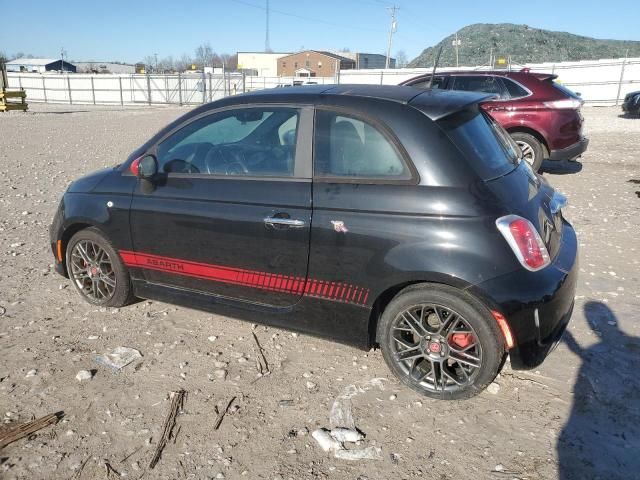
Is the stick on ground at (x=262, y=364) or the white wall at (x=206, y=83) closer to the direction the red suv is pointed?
the white wall

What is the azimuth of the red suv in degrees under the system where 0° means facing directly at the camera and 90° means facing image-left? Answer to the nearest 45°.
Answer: approximately 135°

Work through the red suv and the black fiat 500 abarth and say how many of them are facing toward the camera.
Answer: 0

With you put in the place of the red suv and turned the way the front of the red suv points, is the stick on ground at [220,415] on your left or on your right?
on your left

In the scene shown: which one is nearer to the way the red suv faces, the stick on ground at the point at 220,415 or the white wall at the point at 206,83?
the white wall

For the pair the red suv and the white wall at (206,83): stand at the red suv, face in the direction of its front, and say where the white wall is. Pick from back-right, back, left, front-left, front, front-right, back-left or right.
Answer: front

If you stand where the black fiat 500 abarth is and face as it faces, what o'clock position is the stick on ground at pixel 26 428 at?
The stick on ground is roughly at 10 o'clock from the black fiat 500 abarth.

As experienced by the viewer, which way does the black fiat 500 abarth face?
facing away from the viewer and to the left of the viewer

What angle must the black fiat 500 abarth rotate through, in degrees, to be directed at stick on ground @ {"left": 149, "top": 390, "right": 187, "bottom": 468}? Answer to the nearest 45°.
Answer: approximately 90° to its left

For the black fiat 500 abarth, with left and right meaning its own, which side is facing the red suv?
right

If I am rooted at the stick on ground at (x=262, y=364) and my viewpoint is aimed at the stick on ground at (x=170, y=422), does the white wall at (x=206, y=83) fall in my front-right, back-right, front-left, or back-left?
back-right

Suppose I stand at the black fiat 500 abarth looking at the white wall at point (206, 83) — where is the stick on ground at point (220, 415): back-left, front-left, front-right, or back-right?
back-left

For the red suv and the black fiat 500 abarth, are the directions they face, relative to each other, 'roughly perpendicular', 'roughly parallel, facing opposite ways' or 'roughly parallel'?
roughly parallel
